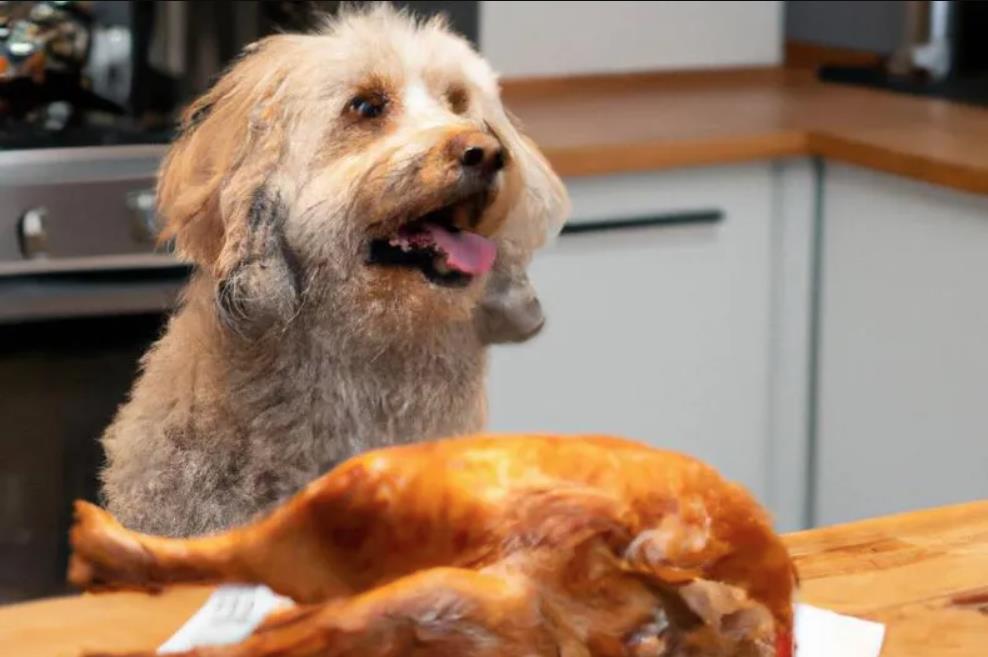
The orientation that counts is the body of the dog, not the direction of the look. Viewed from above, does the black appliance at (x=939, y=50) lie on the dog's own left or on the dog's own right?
on the dog's own left

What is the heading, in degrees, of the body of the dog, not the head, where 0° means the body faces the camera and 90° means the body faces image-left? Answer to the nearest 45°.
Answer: approximately 315°

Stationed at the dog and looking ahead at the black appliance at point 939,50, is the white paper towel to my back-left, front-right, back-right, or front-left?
back-right
